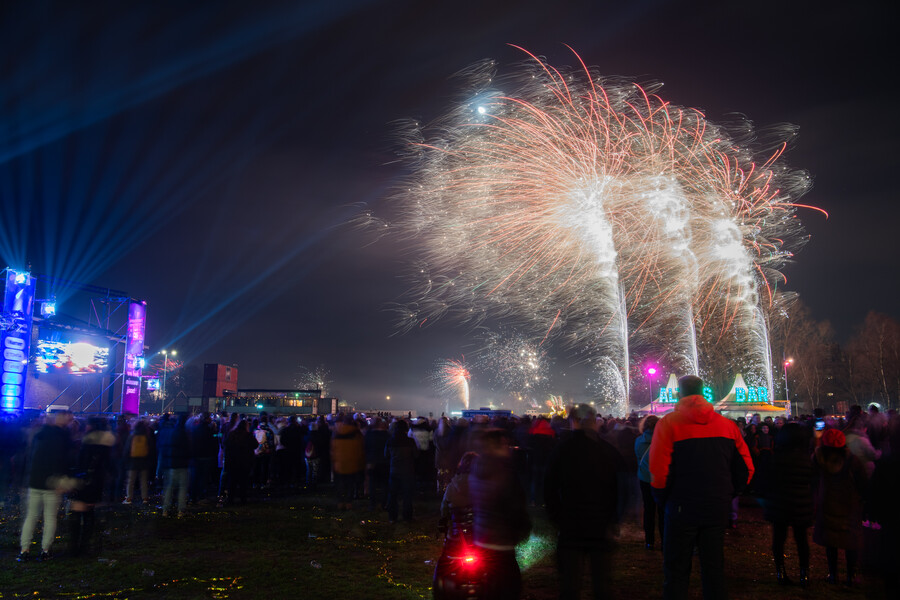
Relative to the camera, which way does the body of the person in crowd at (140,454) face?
away from the camera

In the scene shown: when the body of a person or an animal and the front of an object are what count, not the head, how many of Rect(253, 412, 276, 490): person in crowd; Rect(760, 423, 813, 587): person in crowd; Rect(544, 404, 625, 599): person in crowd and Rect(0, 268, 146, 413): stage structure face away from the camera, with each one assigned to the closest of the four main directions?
3

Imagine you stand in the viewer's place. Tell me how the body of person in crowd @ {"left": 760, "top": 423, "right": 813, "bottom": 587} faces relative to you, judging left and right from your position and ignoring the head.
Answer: facing away from the viewer

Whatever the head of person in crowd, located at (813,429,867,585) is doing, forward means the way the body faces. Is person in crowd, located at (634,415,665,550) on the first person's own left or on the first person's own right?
on the first person's own left

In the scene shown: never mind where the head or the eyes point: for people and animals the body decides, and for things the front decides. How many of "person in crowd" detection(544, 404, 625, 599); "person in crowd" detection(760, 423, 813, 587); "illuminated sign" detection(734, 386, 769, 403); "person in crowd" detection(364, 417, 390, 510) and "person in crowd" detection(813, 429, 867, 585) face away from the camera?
4

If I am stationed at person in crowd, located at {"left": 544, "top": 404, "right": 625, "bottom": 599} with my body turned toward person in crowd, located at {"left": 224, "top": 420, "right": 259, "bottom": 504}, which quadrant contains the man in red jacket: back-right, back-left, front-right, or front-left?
back-right

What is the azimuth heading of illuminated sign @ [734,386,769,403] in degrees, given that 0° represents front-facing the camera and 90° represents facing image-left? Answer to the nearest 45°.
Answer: approximately 0°

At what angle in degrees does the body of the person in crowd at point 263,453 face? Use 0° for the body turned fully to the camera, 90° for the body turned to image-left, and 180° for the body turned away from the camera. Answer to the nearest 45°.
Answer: approximately 180°

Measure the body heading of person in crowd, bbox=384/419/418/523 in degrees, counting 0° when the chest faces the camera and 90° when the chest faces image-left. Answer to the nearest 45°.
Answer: approximately 180°

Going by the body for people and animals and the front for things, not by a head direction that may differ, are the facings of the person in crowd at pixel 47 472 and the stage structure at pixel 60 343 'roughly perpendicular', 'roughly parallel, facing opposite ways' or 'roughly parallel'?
roughly perpendicular
